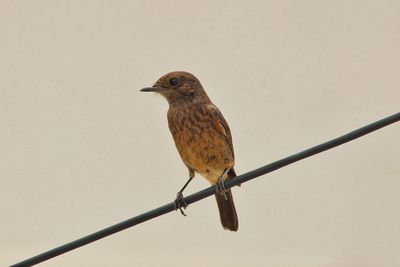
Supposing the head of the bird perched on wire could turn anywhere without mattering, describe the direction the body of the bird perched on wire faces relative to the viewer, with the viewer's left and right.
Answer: facing the viewer and to the left of the viewer
